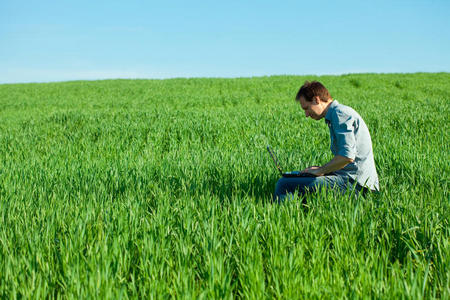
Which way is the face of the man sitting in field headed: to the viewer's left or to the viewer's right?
to the viewer's left

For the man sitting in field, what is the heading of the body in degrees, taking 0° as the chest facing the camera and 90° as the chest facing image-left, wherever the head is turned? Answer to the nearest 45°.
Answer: approximately 90°
